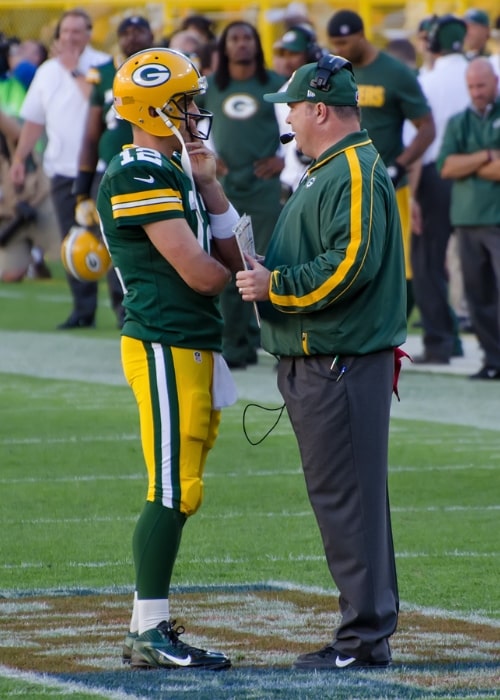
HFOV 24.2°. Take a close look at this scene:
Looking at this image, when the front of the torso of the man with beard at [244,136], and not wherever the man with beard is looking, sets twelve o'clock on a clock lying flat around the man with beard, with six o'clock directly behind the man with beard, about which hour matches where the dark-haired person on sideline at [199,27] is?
The dark-haired person on sideline is roughly at 6 o'clock from the man with beard.

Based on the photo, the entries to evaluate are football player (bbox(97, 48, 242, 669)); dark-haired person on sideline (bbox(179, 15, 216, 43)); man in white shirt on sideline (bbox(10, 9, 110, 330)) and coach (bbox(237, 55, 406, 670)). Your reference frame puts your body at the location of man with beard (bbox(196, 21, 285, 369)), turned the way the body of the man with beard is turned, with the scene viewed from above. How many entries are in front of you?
2

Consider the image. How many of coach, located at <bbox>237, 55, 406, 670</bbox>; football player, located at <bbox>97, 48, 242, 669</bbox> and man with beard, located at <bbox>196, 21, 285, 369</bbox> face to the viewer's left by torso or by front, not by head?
1

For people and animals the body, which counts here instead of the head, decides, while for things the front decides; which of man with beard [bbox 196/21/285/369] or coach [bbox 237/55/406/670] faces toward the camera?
the man with beard

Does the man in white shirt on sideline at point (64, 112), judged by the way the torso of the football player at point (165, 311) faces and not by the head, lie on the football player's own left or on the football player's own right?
on the football player's own left

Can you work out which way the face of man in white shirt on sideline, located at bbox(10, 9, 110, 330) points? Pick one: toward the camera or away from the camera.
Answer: toward the camera

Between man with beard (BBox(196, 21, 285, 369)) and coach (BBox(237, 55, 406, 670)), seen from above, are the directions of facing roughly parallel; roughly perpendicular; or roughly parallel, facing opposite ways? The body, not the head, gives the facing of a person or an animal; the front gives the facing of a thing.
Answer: roughly perpendicular

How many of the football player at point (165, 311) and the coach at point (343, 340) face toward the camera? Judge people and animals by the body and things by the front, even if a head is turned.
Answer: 0

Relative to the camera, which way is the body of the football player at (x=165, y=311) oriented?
to the viewer's right

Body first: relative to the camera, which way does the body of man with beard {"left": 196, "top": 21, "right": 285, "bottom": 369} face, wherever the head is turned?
toward the camera

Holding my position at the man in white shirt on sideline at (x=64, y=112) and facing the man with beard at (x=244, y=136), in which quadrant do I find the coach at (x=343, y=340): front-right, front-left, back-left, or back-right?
front-right

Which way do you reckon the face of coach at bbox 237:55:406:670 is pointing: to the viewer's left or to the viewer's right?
to the viewer's left

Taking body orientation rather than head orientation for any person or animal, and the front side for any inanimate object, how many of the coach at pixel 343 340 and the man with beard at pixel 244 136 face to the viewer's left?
1

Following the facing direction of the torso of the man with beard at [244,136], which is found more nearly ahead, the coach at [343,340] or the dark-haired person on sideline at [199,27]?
the coach

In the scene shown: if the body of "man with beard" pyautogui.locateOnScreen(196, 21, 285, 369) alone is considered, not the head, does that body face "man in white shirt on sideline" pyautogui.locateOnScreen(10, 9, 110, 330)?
no

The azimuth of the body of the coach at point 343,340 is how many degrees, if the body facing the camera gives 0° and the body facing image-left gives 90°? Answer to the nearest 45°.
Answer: approximately 90°

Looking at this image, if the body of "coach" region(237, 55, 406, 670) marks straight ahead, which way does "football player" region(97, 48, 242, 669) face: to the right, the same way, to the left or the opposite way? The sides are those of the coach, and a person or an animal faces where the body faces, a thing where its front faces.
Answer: the opposite way

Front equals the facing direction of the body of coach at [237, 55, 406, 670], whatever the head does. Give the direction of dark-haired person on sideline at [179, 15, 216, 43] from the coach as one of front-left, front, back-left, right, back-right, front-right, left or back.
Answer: right

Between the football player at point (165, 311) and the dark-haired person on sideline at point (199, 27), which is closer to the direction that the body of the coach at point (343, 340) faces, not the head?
the football player

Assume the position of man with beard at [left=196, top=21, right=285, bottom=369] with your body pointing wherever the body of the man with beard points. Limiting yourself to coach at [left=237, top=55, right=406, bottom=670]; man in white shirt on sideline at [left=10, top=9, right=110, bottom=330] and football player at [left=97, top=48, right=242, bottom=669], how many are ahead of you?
2
